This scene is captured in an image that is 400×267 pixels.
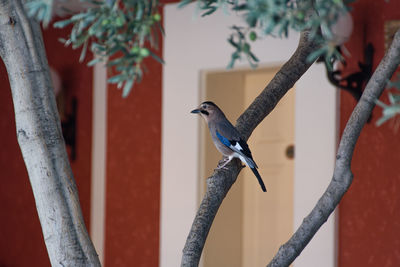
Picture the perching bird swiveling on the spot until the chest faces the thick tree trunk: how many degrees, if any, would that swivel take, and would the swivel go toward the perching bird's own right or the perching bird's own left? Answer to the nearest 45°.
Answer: approximately 45° to the perching bird's own left

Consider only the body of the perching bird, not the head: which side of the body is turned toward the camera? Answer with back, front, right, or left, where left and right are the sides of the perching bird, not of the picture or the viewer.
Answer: left
